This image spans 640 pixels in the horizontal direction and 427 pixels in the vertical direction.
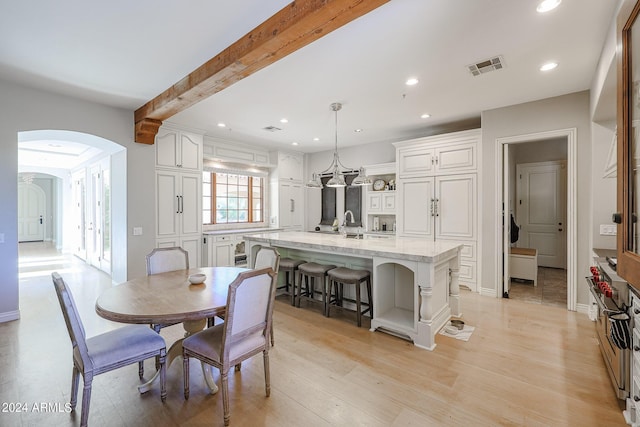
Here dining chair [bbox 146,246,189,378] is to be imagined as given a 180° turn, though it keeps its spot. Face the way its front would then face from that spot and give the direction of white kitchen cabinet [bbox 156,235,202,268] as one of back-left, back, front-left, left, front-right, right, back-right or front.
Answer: front

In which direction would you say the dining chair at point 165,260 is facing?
toward the camera

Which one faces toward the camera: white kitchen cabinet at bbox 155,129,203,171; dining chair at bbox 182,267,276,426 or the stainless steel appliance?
the white kitchen cabinet

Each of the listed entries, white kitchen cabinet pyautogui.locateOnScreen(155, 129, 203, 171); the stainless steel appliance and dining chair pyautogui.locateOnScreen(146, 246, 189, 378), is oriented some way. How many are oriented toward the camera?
2

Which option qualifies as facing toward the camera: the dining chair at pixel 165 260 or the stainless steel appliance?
the dining chair

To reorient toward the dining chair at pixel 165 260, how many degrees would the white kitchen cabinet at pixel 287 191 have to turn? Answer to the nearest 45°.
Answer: approximately 45° to its right

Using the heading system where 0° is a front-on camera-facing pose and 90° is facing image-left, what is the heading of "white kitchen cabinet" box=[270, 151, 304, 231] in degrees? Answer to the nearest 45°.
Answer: approximately 315°

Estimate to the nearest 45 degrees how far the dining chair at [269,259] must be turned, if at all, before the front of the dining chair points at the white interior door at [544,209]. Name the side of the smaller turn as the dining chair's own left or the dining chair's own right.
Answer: approximately 135° to the dining chair's own left

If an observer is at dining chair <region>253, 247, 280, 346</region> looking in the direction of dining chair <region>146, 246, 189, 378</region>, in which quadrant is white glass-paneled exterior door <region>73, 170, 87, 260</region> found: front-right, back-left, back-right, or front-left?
front-right

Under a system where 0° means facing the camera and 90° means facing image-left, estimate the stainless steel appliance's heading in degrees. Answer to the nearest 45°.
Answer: approximately 90°

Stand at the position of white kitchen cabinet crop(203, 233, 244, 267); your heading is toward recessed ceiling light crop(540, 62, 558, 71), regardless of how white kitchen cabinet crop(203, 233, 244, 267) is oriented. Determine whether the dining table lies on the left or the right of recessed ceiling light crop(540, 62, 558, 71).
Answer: right

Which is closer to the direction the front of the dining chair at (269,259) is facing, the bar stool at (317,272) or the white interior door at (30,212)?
the white interior door

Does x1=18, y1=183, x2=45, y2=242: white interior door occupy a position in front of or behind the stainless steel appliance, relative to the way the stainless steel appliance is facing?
in front

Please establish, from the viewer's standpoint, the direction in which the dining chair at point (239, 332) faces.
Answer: facing away from the viewer and to the left of the viewer
